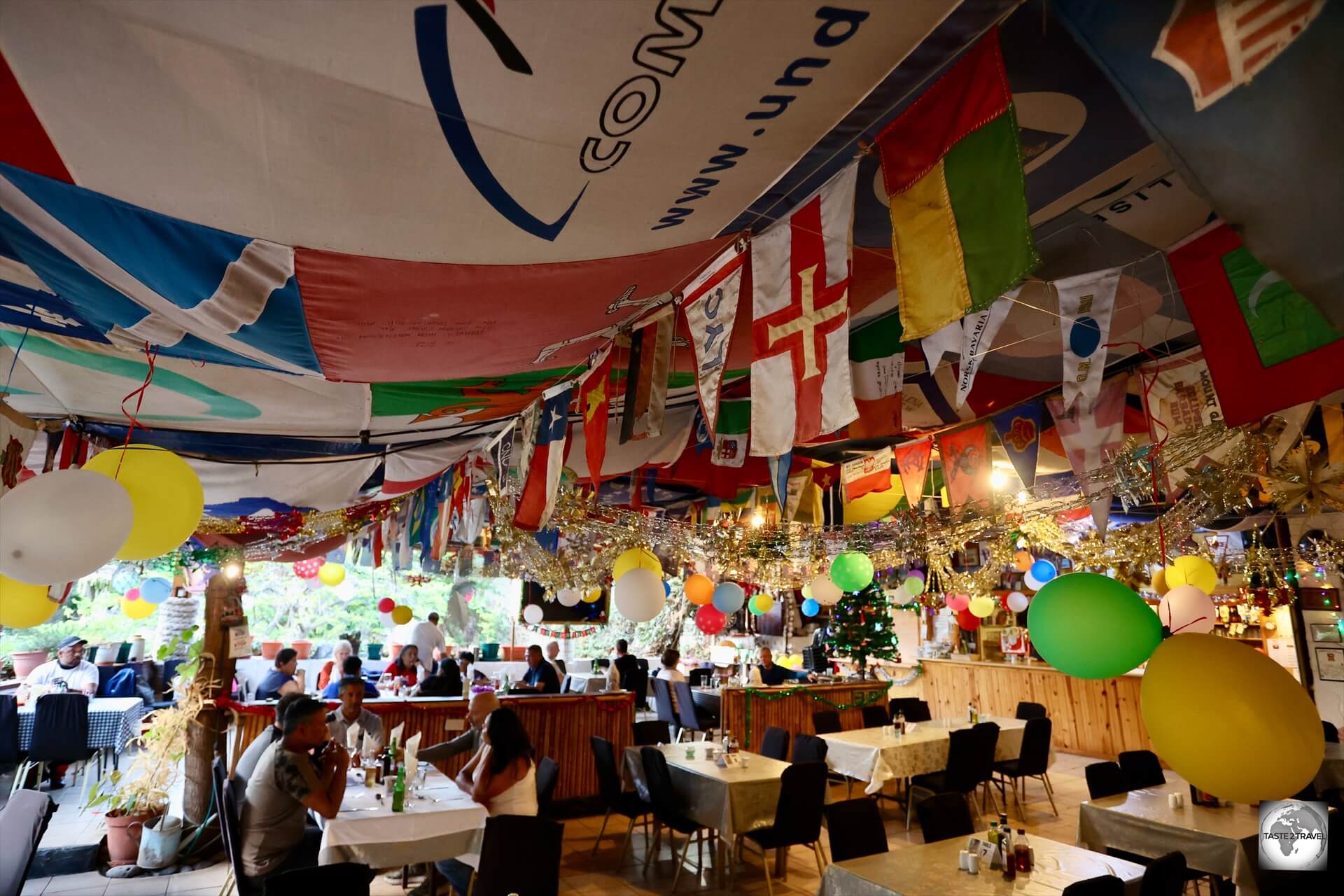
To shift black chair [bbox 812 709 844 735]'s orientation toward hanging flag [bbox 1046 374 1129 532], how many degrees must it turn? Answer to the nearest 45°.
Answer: approximately 45° to its left

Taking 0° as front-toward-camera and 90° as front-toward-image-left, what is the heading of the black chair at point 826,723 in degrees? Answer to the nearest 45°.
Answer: approximately 0°

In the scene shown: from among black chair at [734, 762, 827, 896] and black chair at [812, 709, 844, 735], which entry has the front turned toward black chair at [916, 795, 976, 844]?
black chair at [812, 709, 844, 735]

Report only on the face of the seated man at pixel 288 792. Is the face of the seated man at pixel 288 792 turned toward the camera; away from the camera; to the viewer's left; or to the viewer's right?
to the viewer's right

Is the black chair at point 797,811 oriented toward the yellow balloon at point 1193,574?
no

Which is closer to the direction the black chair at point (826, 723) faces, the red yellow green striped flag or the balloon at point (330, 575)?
the red yellow green striped flag

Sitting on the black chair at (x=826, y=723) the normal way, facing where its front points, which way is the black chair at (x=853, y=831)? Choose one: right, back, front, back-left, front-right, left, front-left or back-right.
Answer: front

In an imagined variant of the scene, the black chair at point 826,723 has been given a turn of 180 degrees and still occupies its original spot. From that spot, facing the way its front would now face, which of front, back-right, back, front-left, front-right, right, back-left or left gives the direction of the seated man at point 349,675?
left

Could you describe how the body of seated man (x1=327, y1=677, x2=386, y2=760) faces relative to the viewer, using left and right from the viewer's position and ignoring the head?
facing the viewer

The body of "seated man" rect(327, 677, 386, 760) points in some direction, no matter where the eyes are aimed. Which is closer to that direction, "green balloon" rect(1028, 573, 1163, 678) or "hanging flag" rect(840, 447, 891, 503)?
the green balloon

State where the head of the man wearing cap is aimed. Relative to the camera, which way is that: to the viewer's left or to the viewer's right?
to the viewer's right
